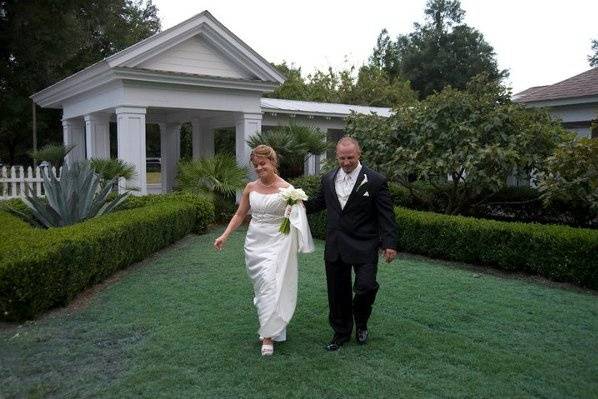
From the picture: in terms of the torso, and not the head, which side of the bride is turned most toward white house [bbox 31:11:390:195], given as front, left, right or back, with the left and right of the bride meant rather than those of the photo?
back

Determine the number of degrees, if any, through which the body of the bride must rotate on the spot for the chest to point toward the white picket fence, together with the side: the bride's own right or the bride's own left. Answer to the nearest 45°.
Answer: approximately 135° to the bride's own right

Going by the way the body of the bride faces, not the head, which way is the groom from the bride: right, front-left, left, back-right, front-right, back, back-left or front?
left

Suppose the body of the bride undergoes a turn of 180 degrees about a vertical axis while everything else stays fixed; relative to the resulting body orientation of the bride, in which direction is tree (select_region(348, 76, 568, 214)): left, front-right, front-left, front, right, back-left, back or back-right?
front-right

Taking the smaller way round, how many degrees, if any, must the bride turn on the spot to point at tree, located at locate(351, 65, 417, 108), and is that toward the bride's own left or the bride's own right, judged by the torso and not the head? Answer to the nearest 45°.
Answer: approximately 180°

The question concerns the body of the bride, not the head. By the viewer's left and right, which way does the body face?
facing the viewer

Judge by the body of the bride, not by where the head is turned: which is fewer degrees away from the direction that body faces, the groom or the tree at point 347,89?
the groom

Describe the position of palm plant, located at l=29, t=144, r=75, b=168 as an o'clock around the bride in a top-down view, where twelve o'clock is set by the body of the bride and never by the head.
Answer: The palm plant is roughly at 5 o'clock from the bride.

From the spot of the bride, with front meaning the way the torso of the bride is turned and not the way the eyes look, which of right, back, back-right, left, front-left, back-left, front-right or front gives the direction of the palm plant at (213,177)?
back

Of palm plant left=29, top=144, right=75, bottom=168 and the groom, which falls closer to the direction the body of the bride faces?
the groom

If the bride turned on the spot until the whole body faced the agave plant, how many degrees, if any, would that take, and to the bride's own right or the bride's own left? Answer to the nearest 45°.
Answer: approximately 135° to the bride's own right

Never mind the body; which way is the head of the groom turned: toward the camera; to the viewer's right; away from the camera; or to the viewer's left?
toward the camera

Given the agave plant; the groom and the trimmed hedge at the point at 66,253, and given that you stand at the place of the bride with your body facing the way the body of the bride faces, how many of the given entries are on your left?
1
